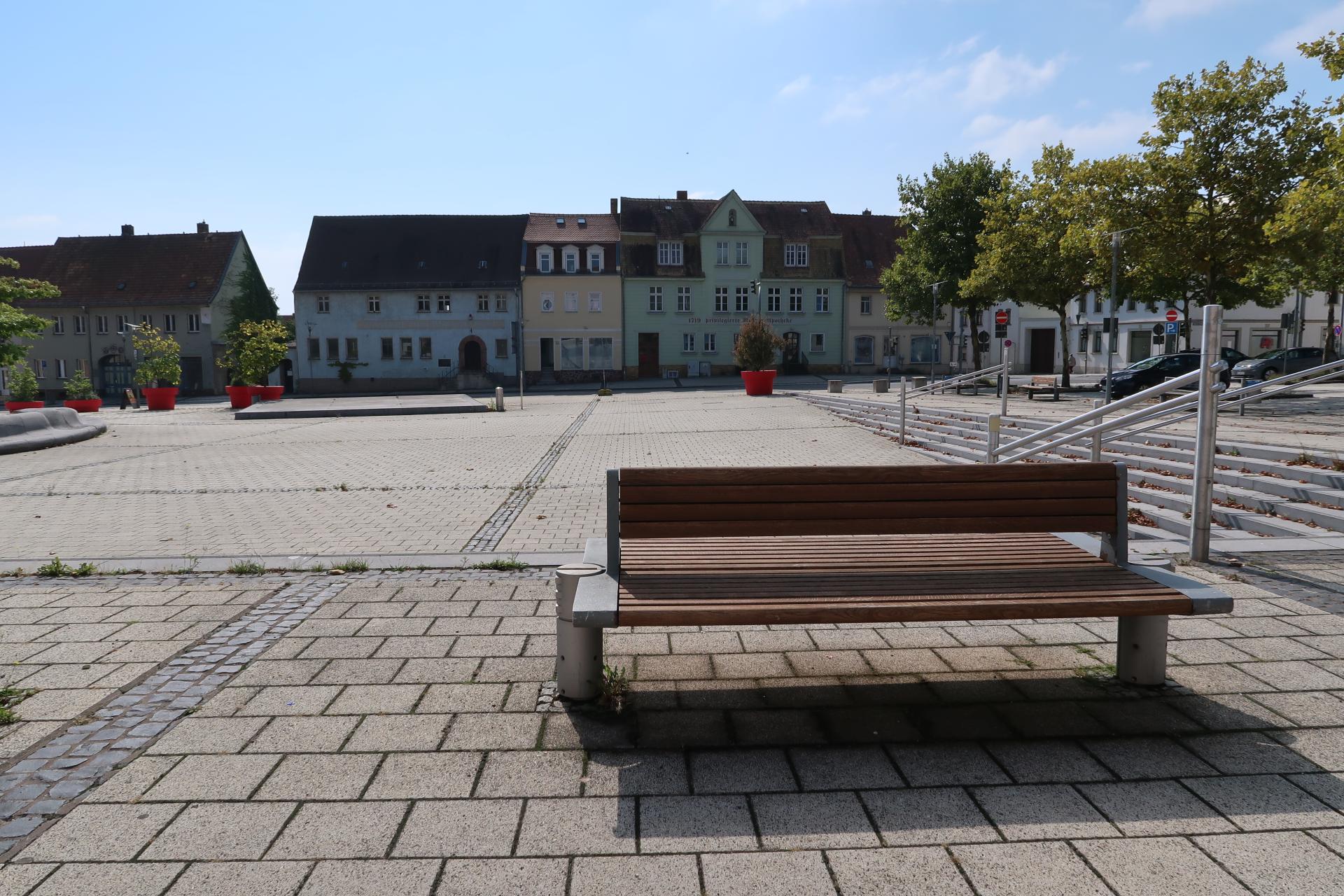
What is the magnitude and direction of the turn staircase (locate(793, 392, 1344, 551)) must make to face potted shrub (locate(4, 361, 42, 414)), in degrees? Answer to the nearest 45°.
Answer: approximately 45° to its right

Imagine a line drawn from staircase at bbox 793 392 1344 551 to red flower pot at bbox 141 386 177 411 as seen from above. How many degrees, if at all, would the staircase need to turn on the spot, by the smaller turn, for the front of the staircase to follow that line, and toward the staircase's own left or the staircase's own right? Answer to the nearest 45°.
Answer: approximately 90° to the staircase's own right

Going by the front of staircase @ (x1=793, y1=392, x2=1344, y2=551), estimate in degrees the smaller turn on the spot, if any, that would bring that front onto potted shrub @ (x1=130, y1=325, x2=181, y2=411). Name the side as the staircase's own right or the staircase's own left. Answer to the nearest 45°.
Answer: approximately 90° to the staircase's own right

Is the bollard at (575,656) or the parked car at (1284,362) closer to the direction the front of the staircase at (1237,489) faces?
the bollard

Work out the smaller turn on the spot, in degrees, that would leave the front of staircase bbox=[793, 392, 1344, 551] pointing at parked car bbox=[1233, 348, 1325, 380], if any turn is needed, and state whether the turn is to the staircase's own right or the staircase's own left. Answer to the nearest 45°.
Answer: approximately 135° to the staircase's own right

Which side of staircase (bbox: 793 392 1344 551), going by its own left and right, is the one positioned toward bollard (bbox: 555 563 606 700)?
front

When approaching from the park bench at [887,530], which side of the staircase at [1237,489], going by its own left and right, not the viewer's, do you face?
front

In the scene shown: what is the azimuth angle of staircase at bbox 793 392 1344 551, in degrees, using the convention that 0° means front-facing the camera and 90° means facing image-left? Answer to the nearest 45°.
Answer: approximately 45°

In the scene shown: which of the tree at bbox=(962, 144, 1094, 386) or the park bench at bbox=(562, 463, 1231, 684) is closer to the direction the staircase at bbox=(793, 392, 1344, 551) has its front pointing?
the park bench

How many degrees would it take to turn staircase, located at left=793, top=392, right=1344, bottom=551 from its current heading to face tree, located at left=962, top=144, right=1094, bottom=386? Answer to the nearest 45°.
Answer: approximately 135° to its right

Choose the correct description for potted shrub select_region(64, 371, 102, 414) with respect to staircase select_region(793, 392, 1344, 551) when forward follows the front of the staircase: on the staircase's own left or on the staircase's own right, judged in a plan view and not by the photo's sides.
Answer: on the staircase's own right

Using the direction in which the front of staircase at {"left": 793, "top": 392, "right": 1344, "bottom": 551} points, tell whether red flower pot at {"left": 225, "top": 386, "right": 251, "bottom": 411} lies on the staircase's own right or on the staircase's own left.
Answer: on the staircase's own right

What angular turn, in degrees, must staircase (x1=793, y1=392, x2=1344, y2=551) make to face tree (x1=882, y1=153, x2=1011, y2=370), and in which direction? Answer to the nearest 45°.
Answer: approximately 135° to its right
